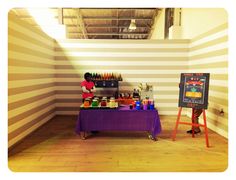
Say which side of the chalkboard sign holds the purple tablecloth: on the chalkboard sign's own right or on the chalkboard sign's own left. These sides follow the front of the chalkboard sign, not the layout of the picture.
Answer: on the chalkboard sign's own right

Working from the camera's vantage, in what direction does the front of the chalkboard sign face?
facing the viewer
